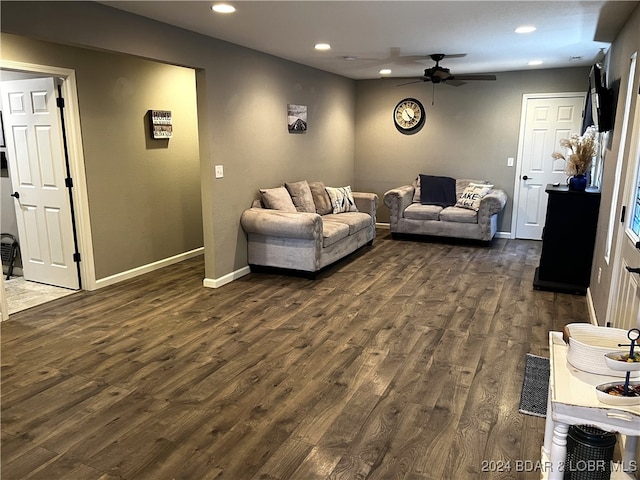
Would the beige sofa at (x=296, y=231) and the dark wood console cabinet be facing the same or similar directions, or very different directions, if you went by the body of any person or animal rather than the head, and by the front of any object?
very different directions

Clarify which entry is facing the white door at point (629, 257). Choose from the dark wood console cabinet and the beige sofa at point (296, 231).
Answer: the beige sofa

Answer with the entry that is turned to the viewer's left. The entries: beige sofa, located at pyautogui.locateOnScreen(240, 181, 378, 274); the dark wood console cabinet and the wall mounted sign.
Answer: the dark wood console cabinet

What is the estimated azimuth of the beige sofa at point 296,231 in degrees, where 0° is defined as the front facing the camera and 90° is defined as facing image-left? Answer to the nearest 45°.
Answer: approximately 315°

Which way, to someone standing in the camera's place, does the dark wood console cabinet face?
facing to the left of the viewer

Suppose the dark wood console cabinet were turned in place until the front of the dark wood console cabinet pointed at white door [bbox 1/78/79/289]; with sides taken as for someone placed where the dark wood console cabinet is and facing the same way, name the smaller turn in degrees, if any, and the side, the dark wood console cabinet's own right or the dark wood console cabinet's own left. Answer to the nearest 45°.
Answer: approximately 45° to the dark wood console cabinet's own left
